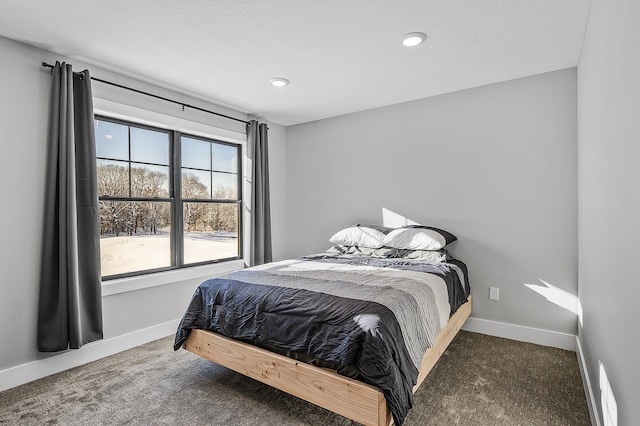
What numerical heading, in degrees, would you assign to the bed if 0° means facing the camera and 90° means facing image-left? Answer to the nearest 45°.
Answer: approximately 45°

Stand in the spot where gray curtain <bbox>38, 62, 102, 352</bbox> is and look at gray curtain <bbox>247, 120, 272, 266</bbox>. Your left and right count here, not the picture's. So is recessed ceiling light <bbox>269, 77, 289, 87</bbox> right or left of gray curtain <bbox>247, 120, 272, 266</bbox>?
right

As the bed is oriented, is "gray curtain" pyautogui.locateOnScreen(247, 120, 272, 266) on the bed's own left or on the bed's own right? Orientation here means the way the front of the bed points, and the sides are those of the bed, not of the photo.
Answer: on the bed's own right

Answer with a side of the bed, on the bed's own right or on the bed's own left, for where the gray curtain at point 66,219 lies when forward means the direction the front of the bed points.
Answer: on the bed's own right
